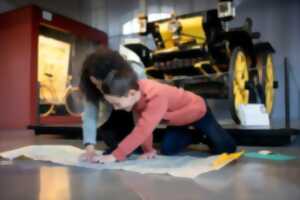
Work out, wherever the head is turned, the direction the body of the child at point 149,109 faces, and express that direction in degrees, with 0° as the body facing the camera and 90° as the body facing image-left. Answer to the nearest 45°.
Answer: approximately 90°

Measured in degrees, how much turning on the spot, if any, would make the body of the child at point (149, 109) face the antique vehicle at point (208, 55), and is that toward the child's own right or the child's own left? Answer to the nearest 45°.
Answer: approximately 90° to the child's own right
